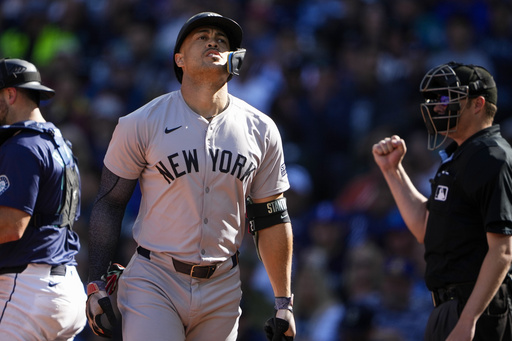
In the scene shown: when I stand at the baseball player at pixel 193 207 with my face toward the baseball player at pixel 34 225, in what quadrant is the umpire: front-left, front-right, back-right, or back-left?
back-right

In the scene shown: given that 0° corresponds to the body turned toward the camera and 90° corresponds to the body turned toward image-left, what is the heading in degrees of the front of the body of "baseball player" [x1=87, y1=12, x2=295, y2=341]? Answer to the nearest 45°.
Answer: approximately 0°

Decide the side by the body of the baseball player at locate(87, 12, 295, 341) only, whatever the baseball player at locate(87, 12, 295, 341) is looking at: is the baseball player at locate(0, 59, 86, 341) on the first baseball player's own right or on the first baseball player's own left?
on the first baseball player's own right

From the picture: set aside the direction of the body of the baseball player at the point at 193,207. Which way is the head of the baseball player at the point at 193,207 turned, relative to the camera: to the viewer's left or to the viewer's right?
to the viewer's right

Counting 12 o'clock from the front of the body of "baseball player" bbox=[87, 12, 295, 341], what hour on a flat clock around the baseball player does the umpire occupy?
The umpire is roughly at 9 o'clock from the baseball player.
